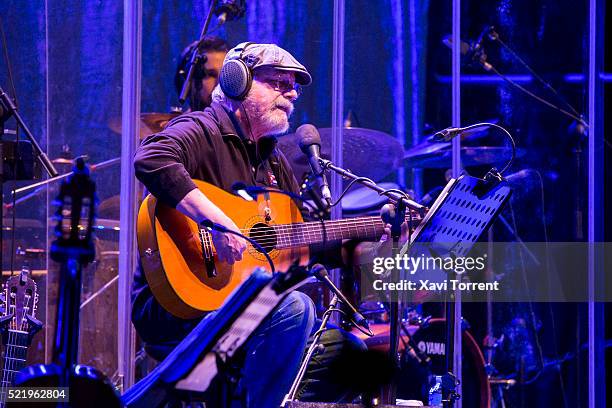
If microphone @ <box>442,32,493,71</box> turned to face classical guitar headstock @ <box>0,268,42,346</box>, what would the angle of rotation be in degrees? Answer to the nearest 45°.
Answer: approximately 45° to its left

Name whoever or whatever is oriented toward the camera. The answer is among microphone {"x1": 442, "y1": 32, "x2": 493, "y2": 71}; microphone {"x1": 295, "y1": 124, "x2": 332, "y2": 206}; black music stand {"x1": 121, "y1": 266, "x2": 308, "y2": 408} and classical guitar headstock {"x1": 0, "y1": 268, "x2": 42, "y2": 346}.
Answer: the classical guitar headstock

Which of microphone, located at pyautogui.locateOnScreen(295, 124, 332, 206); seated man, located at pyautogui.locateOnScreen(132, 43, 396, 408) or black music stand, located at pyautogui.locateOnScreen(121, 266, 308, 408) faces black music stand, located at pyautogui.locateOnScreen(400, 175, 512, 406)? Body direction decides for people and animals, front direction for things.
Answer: the seated man

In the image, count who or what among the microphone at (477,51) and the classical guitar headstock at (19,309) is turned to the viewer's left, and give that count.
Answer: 1

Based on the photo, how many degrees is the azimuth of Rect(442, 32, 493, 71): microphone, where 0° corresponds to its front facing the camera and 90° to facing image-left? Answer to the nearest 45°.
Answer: approximately 90°

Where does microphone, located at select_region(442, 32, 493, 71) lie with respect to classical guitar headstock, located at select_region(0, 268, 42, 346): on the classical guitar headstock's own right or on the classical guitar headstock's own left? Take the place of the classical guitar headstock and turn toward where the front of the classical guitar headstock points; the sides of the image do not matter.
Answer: on the classical guitar headstock's own left

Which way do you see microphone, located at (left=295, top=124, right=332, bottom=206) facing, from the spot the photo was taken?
facing to the left of the viewer

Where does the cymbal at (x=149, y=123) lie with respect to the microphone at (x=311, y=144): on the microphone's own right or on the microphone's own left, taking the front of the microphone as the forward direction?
on the microphone's own right

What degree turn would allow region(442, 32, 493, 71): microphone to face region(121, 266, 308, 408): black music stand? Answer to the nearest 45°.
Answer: approximately 90° to its left

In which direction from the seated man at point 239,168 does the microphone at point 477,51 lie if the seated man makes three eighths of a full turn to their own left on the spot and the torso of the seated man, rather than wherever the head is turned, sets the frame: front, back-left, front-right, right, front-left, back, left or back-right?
front-right

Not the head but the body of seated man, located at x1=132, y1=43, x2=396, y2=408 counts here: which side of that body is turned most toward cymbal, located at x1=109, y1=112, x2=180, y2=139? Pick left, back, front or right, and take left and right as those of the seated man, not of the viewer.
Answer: back

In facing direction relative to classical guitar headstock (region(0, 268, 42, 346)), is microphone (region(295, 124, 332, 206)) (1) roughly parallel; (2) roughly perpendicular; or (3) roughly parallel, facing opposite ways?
roughly perpendicular
